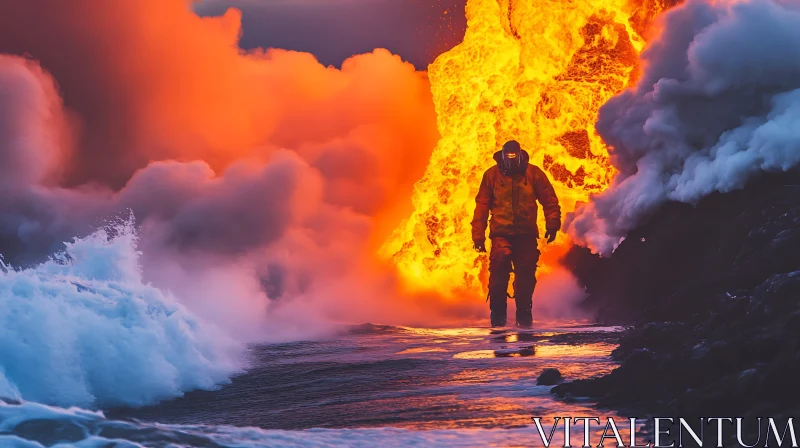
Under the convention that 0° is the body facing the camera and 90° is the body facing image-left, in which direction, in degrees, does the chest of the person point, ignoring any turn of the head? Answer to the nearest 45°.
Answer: approximately 0°

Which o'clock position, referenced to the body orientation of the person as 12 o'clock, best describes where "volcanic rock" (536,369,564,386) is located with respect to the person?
The volcanic rock is roughly at 12 o'clock from the person.
